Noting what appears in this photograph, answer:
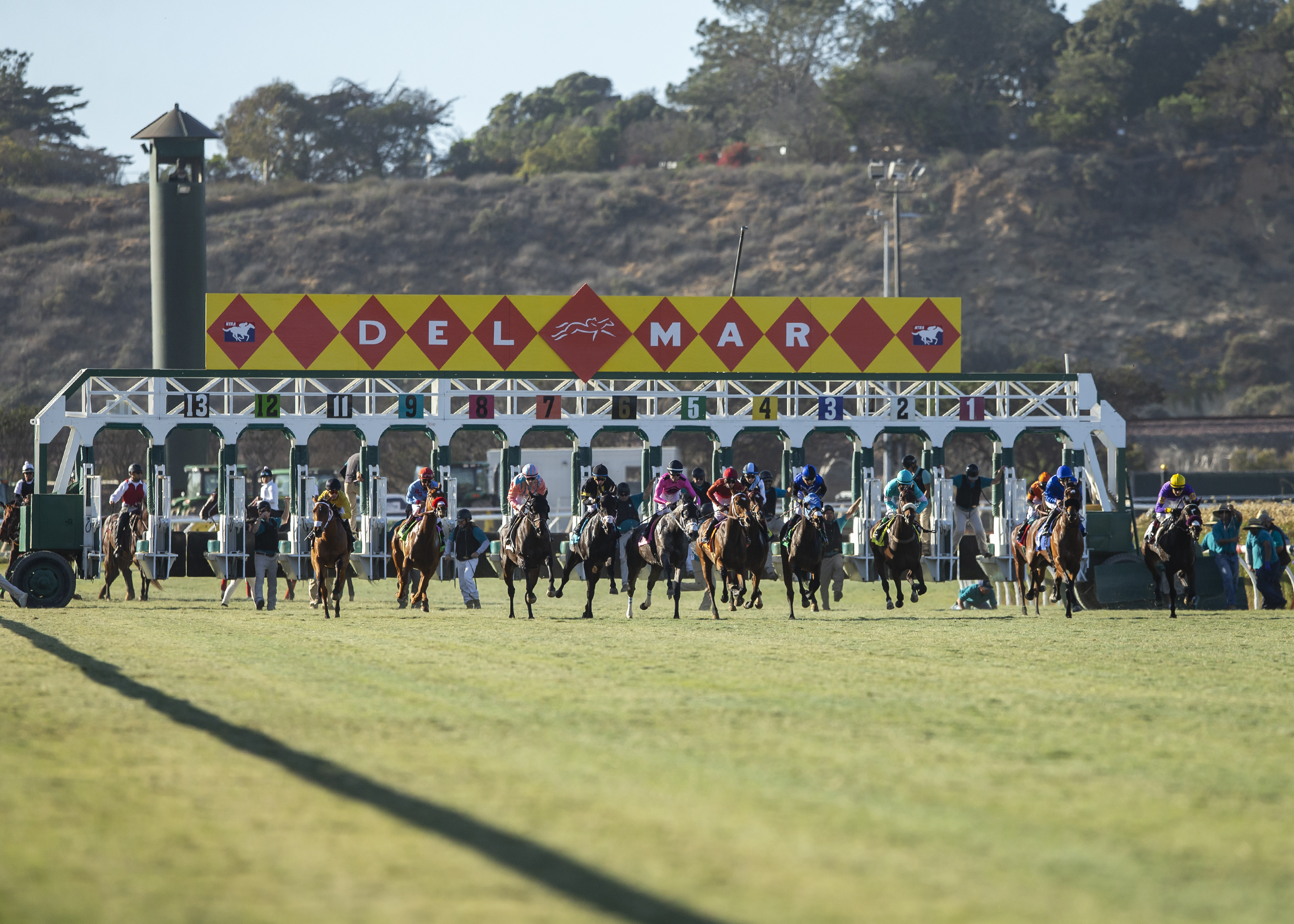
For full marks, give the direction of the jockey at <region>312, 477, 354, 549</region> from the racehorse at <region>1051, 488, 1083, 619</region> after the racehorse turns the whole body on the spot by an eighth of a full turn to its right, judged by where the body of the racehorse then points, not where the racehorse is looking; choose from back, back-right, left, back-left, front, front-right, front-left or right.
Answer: front-right

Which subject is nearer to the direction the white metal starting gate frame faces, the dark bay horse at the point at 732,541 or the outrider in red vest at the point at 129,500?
the dark bay horse

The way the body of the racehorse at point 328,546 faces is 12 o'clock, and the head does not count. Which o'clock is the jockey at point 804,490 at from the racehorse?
The jockey is roughly at 9 o'clock from the racehorse.

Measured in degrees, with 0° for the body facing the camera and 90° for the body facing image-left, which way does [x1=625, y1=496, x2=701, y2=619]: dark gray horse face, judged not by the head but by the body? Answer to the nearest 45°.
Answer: approximately 315°

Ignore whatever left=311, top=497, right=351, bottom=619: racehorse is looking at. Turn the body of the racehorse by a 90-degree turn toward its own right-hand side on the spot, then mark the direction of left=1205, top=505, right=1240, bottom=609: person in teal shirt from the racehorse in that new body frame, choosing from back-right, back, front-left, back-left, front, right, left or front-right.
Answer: back

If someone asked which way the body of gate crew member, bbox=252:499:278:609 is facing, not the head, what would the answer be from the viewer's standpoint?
toward the camera

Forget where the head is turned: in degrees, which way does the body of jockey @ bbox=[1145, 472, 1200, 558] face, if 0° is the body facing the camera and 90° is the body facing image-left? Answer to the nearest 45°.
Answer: approximately 315°

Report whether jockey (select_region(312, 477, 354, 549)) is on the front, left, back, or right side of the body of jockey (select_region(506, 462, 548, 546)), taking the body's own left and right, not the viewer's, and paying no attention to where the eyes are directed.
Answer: right

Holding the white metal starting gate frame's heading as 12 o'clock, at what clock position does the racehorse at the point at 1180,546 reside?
The racehorse is roughly at 10 o'clock from the white metal starting gate frame.

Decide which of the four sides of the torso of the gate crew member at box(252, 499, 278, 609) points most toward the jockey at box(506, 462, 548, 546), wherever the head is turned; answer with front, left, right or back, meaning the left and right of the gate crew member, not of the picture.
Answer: left

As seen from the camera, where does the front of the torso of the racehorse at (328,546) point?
toward the camera

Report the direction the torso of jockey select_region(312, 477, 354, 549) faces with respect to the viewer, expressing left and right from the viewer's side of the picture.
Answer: facing the viewer

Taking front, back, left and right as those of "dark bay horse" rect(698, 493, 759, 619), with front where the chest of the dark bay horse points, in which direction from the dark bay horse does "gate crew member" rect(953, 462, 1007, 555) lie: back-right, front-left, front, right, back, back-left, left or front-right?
left
